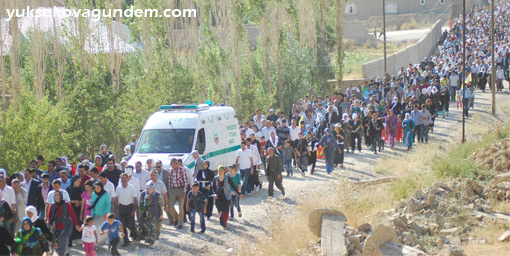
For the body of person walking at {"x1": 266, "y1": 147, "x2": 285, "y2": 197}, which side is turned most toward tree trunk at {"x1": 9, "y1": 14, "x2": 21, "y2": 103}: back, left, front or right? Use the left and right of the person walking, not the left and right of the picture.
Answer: right

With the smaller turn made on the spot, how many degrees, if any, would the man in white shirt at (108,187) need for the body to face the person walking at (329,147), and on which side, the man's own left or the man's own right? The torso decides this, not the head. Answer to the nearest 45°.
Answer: approximately 180°

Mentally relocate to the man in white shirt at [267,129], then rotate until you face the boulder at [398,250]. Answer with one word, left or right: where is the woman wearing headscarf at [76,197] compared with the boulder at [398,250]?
right

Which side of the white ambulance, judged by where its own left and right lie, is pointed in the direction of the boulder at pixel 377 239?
left

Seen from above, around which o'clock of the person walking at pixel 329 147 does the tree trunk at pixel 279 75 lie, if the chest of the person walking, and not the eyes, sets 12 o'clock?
The tree trunk is roughly at 4 o'clock from the person walking.

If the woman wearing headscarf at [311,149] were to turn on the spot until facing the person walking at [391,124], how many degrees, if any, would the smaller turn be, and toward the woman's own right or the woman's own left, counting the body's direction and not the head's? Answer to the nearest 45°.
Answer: approximately 180°

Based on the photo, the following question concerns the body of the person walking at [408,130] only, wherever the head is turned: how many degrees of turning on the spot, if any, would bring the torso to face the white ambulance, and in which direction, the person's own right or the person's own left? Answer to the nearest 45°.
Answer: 0° — they already face it

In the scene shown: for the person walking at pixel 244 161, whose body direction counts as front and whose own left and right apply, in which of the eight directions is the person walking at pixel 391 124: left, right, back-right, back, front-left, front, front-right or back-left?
back

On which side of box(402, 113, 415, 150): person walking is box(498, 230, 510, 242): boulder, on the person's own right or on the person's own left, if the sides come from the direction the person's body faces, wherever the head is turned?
on the person's own left

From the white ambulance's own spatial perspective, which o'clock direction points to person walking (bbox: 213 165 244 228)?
The person walking is roughly at 10 o'clock from the white ambulance.
